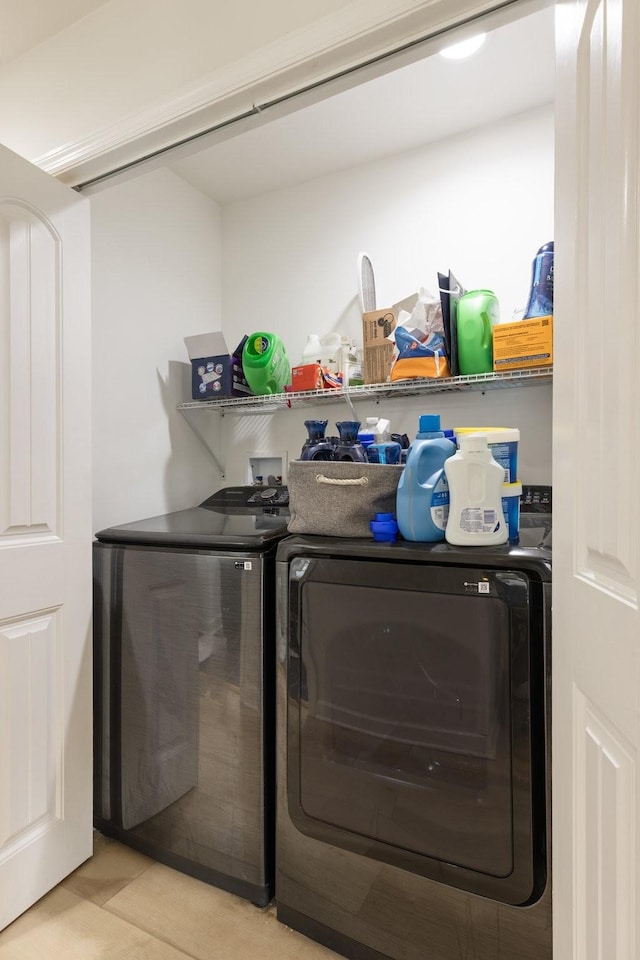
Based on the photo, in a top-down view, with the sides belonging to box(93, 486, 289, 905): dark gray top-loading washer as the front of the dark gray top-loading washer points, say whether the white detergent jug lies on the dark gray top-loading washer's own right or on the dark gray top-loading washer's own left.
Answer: on the dark gray top-loading washer's own left

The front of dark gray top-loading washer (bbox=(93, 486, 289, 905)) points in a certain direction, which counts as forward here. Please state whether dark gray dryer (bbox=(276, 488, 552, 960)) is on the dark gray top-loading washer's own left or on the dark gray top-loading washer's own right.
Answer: on the dark gray top-loading washer's own left

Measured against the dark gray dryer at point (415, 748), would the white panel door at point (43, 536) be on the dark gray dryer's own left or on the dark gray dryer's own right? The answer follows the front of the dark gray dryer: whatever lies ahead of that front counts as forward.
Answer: on the dark gray dryer's own right

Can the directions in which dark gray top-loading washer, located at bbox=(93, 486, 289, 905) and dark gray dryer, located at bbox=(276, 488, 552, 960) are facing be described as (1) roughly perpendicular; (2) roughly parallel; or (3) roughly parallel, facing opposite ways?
roughly parallel

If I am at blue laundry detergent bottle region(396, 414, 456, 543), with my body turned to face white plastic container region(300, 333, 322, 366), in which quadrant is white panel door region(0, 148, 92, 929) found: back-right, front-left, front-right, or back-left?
front-left

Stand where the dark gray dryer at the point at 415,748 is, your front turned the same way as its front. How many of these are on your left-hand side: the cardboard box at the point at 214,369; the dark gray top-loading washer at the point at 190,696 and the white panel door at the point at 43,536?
0

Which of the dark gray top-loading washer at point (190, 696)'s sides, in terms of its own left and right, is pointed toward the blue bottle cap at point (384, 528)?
left

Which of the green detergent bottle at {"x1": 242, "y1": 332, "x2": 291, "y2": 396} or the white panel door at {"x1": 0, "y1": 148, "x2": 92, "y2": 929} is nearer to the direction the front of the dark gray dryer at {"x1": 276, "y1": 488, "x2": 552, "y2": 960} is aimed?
the white panel door

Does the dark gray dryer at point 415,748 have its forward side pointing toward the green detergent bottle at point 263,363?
no

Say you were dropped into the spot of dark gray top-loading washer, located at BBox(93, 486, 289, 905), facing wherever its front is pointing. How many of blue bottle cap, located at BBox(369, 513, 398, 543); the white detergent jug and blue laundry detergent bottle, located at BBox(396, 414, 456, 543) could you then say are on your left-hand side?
3

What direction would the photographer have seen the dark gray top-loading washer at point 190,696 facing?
facing the viewer and to the left of the viewer

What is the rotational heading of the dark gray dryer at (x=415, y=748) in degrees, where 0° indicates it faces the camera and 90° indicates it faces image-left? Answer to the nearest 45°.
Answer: approximately 45°

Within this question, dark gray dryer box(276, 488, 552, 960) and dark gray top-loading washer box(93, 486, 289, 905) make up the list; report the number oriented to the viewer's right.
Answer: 0
